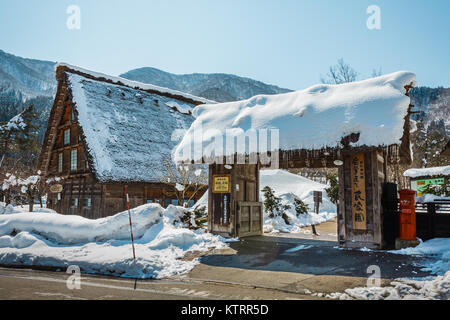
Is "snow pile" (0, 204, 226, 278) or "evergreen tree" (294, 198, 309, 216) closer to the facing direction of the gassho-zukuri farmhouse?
the snow pile

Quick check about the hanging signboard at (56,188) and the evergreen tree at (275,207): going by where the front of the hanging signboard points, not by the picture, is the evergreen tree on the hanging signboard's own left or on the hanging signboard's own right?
on the hanging signboard's own left

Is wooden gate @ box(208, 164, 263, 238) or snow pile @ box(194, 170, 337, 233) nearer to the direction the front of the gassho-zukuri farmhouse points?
the wooden gate

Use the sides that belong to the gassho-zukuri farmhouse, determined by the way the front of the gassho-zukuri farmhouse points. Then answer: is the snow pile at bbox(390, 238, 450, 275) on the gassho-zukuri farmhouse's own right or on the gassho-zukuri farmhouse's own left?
on the gassho-zukuri farmhouse's own left

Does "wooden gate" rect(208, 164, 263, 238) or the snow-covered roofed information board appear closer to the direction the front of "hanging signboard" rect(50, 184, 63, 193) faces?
the wooden gate

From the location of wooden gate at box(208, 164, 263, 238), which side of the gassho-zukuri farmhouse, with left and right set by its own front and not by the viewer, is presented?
left

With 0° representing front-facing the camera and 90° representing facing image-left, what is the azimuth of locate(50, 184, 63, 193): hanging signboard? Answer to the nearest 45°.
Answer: approximately 0°

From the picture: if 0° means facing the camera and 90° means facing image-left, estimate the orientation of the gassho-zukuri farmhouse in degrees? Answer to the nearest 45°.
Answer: approximately 45°
